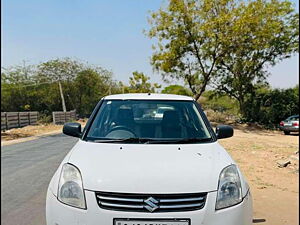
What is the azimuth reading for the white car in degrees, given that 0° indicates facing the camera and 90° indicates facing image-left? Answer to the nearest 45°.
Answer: approximately 0°

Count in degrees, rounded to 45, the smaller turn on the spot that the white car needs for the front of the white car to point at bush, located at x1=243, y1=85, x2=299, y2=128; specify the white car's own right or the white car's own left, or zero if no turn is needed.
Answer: approximately 135° to the white car's own left

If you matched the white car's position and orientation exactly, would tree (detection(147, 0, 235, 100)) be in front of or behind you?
behind

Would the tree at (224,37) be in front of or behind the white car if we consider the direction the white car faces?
behind

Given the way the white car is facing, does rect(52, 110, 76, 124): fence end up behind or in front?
behind

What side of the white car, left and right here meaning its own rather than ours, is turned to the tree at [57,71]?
back

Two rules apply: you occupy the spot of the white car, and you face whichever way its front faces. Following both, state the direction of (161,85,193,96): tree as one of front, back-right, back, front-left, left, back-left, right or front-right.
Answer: back

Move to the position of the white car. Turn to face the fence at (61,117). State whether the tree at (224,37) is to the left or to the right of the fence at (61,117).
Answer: right

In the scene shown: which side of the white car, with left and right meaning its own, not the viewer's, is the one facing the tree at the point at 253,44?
back
